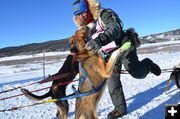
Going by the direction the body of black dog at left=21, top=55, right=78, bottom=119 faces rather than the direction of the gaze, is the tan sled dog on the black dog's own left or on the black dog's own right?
on the black dog's own right

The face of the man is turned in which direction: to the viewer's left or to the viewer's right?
to the viewer's left
